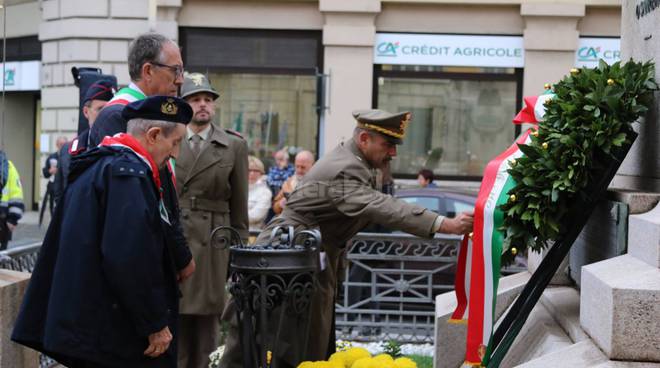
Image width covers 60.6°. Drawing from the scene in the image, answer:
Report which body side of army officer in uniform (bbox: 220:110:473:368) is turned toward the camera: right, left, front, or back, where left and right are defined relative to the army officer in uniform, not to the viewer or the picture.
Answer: right

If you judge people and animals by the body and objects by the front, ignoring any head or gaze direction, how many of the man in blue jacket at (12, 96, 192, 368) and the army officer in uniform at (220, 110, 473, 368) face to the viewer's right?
2

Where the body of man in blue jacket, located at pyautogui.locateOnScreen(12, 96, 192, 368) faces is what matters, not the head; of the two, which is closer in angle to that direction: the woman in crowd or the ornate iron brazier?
the ornate iron brazier

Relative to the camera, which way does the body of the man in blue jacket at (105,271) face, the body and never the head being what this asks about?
to the viewer's right

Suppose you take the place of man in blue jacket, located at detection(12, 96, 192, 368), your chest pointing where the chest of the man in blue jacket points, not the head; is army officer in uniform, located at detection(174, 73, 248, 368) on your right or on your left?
on your left

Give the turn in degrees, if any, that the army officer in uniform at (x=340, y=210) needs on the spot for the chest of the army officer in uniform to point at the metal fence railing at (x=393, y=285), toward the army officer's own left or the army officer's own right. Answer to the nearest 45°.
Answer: approximately 90° to the army officer's own left

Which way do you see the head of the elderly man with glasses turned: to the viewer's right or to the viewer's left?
to the viewer's right

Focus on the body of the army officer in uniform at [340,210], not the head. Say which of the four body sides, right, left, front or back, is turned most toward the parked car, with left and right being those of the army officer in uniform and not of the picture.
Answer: left
